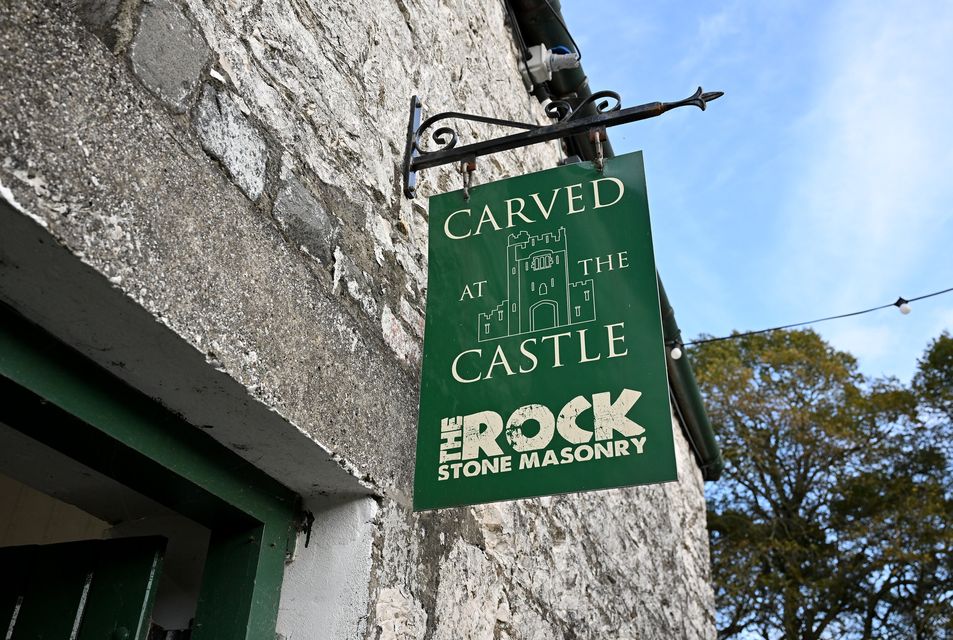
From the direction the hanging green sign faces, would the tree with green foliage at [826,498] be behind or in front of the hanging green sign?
behind

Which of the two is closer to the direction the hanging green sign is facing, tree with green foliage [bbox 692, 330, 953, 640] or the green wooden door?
the green wooden door

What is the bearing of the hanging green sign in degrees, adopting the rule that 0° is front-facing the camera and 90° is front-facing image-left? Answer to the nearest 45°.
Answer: approximately 0°
